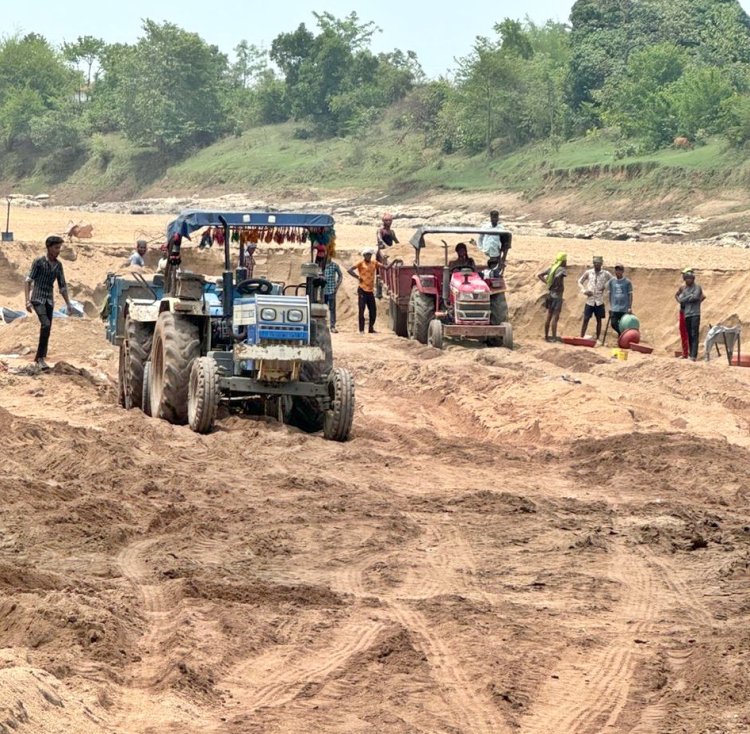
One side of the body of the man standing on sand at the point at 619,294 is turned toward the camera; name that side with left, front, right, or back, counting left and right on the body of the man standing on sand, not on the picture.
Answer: front

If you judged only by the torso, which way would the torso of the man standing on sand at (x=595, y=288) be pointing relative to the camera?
toward the camera

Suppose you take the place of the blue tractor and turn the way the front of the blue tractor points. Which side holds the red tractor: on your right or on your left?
on your left

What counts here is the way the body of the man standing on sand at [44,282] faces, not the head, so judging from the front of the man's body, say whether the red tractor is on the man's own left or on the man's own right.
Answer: on the man's own left

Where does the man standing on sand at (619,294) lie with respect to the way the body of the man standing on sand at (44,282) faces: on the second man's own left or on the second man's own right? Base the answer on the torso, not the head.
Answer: on the second man's own left

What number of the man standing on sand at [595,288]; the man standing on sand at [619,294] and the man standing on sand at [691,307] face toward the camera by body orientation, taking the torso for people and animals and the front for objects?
3

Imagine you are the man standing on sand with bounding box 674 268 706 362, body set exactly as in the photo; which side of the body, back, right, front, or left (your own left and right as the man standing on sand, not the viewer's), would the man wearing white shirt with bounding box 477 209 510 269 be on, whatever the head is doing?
right

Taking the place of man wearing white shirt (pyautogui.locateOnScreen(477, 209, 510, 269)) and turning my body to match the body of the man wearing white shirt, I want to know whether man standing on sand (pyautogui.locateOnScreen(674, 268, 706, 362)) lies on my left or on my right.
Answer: on my left

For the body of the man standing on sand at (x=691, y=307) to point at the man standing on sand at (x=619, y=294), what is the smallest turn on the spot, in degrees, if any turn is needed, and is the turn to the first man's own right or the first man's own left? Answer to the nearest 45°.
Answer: approximately 135° to the first man's own right

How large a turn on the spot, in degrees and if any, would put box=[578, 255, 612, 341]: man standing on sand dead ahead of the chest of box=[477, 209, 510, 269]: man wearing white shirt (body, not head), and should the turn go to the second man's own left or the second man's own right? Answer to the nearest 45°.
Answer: approximately 135° to the second man's own left

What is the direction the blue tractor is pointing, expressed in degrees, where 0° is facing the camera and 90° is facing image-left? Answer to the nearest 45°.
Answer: approximately 315°

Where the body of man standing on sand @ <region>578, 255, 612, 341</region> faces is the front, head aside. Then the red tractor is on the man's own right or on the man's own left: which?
on the man's own right

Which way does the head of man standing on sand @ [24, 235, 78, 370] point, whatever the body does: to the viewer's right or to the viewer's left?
to the viewer's right

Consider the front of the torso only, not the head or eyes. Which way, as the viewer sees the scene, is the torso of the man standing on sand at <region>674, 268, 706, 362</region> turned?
toward the camera
